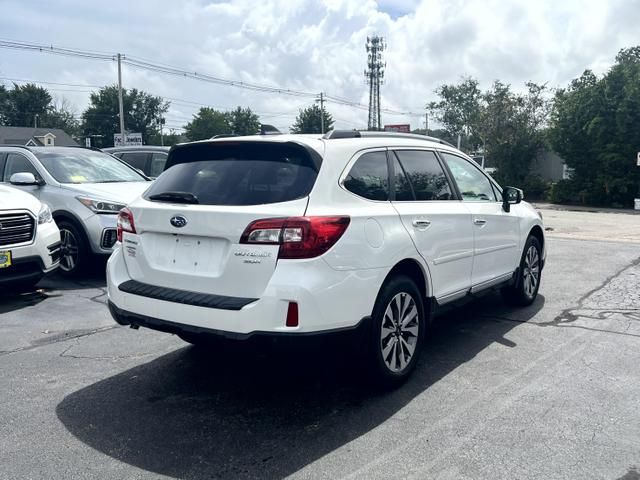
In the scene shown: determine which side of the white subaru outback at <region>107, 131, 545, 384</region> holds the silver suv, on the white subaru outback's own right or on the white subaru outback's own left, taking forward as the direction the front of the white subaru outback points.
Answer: on the white subaru outback's own left

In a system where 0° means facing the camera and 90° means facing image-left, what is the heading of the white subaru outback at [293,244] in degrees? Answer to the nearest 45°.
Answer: approximately 225°

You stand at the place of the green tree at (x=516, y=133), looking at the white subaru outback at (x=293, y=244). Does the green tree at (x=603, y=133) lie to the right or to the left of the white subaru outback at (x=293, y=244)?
left

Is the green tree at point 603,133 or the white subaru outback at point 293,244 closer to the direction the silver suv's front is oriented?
the white subaru outback

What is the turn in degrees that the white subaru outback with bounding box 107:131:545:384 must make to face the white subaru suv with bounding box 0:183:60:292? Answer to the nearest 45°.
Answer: approximately 90° to its left

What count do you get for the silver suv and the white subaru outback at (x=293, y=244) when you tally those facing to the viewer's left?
0

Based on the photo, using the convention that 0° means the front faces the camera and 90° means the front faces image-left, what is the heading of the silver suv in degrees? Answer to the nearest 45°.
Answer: approximately 315°

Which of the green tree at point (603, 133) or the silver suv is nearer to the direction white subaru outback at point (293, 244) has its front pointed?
the green tree

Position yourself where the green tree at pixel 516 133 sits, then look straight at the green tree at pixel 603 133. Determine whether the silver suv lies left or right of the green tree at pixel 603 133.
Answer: right

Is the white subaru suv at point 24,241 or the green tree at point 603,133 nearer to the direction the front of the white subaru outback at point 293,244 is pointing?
the green tree
